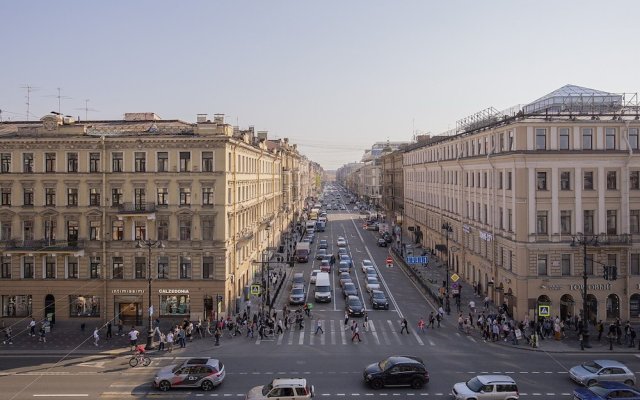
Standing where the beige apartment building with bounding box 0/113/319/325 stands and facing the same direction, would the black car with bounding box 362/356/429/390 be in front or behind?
in front

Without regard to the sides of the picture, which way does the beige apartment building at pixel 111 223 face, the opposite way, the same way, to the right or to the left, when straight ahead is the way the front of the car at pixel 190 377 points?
to the left

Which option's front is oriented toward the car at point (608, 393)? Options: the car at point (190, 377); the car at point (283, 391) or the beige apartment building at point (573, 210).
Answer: the beige apartment building

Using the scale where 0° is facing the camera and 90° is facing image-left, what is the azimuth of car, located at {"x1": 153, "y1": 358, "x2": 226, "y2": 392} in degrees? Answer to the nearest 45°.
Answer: approximately 90°

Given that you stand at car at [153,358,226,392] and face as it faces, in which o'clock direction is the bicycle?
The bicycle is roughly at 2 o'clock from the car.
